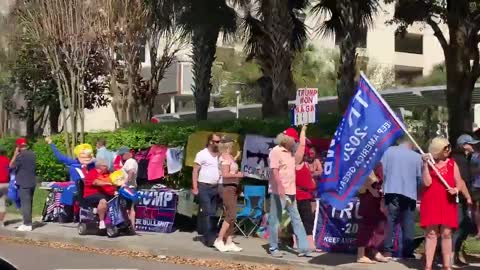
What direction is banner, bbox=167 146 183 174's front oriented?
toward the camera

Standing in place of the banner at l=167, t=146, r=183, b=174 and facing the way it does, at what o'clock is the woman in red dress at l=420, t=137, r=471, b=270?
The woman in red dress is roughly at 11 o'clock from the banner.

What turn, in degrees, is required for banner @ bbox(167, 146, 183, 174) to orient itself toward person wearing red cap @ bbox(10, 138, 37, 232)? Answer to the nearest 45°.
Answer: approximately 90° to its right

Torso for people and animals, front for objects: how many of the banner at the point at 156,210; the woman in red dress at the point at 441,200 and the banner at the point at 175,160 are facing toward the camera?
3

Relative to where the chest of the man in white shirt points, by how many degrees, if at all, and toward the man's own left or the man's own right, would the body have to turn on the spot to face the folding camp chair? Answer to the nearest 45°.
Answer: approximately 90° to the man's own left

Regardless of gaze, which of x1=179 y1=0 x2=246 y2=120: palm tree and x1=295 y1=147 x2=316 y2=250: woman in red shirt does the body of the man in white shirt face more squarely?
the woman in red shirt
